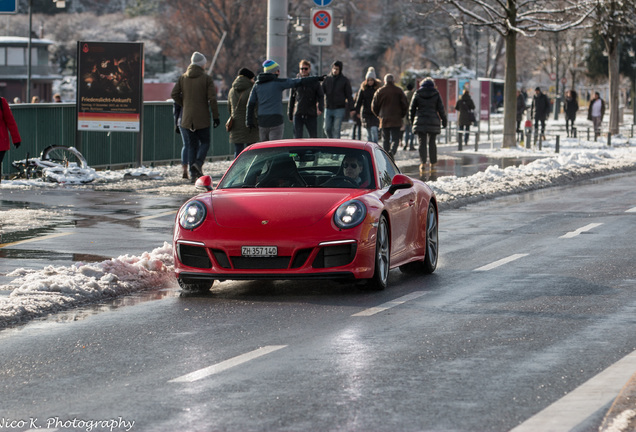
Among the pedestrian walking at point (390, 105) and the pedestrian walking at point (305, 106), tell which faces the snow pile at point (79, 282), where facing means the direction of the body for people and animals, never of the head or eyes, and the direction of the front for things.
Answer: the pedestrian walking at point (305, 106)

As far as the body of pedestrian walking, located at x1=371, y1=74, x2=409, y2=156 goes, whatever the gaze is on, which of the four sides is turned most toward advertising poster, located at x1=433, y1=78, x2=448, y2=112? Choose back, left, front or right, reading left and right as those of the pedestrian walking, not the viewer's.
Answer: front

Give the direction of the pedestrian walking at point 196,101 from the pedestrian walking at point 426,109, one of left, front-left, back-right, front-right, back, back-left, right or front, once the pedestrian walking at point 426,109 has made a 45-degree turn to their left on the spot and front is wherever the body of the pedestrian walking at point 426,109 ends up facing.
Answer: left

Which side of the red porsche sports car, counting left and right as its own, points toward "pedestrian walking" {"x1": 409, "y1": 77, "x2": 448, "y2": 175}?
back

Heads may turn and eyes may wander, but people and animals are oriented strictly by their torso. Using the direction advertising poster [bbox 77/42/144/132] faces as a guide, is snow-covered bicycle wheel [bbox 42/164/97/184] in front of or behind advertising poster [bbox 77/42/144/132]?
in front

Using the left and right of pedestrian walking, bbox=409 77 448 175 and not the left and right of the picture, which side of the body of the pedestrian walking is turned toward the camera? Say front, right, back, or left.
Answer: back

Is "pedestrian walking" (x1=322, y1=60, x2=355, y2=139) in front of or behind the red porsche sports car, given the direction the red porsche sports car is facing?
behind

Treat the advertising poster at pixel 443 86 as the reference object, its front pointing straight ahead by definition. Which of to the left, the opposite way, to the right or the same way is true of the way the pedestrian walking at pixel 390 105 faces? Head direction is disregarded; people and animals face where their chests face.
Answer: the opposite way

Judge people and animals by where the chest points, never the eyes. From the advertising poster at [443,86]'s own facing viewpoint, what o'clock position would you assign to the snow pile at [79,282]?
The snow pile is roughly at 12 o'clock from the advertising poster.

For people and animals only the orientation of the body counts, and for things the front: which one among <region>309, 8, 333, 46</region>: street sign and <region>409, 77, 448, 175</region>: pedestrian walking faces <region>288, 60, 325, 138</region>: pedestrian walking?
the street sign

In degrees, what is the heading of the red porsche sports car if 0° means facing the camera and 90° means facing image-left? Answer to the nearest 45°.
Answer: approximately 0°

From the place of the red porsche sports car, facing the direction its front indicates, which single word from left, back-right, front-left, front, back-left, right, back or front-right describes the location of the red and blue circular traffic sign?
back

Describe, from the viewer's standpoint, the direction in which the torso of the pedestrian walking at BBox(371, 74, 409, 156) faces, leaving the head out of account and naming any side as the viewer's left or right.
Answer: facing away from the viewer
